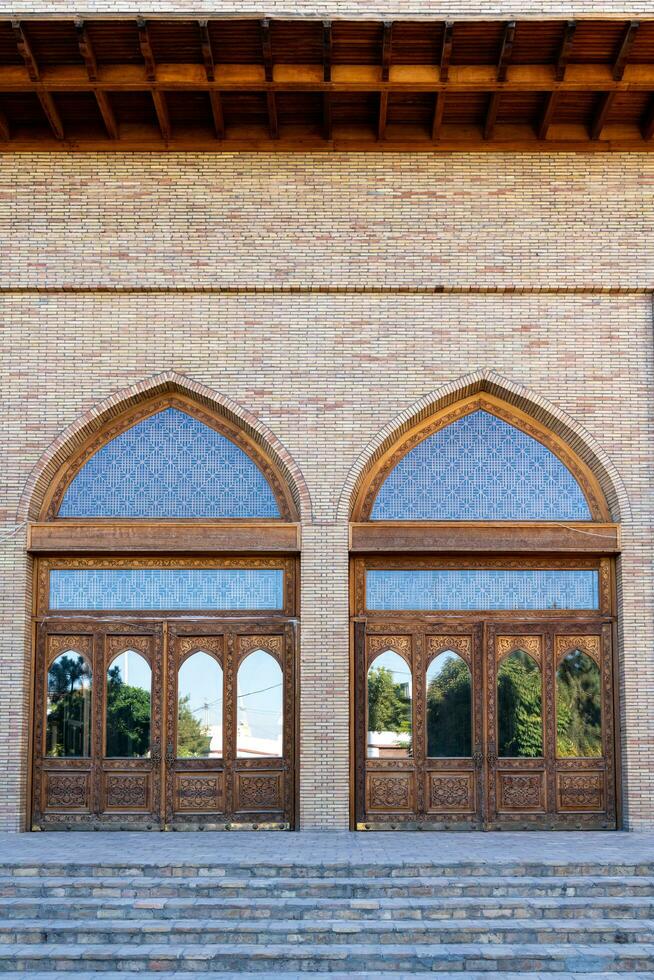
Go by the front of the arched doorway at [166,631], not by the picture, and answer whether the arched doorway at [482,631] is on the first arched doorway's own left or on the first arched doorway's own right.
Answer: on the first arched doorway's own left

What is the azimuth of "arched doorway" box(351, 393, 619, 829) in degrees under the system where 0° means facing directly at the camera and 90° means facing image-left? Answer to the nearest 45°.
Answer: approximately 0°

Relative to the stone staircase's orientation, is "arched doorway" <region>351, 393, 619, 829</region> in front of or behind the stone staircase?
behind

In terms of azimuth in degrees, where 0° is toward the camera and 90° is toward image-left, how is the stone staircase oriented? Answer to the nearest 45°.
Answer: approximately 0°

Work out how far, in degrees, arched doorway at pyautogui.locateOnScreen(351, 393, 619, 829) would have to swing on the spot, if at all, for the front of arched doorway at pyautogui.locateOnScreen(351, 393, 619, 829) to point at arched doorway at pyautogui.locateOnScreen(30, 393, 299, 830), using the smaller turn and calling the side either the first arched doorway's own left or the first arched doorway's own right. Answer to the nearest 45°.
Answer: approximately 90° to the first arched doorway's own right

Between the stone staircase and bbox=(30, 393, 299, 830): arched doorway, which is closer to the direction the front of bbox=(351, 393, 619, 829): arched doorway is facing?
the stone staircase

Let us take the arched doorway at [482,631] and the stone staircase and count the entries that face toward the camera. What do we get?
2

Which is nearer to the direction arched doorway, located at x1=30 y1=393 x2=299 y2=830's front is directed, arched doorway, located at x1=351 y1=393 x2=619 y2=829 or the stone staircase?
the stone staircase
